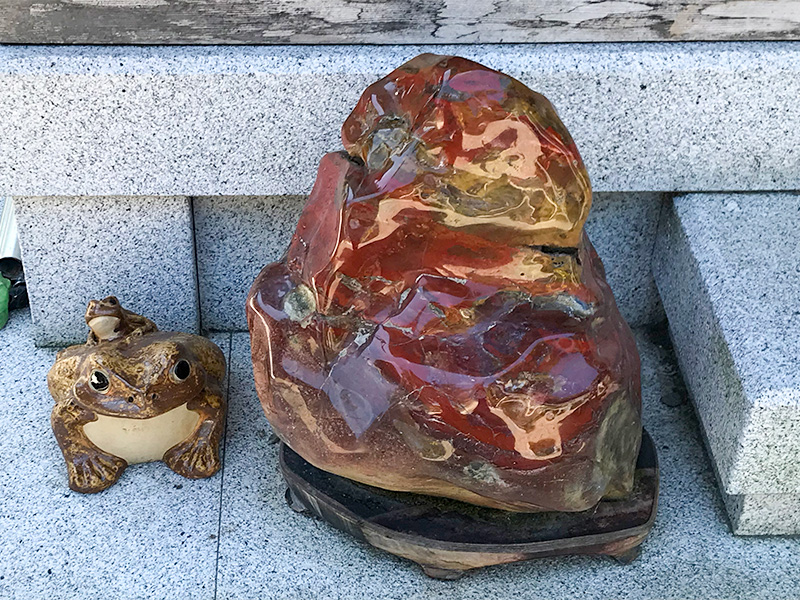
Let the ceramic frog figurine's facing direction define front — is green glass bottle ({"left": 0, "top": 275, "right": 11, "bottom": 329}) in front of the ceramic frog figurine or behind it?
behind

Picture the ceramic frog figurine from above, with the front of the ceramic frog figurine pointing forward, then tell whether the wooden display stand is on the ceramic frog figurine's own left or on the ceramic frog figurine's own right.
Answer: on the ceramic frog figurine's own left

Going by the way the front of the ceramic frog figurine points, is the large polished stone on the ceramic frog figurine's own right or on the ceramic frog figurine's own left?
on the ceramic frog figurine's own left

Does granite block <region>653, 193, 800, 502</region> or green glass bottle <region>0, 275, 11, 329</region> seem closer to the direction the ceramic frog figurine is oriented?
the granite block

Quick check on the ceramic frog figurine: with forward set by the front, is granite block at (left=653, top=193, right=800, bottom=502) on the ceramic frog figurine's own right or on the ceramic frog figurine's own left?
on the ceramic frog figurine's own left

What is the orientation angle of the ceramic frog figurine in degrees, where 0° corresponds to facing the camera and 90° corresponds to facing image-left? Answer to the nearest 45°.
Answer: approximately 0°

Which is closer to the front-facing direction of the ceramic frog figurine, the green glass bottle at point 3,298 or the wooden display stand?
the wooden display stand
